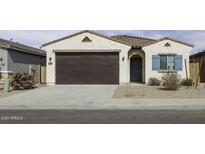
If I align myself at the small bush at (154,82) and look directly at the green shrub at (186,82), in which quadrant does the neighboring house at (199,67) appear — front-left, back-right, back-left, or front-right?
front-left

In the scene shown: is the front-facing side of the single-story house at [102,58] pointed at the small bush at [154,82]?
no

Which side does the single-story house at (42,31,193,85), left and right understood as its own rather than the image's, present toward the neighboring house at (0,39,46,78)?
right

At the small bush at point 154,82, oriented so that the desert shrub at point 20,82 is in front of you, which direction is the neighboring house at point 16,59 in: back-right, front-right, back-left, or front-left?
front-right

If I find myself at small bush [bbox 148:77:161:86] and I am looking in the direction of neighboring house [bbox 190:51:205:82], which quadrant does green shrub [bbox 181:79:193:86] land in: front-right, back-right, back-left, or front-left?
front-right

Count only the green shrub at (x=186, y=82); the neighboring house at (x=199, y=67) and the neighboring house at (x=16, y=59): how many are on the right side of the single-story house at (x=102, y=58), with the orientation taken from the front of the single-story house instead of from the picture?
1

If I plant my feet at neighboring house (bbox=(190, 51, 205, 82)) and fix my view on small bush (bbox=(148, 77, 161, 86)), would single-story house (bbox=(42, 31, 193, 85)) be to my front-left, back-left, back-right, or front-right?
front-right

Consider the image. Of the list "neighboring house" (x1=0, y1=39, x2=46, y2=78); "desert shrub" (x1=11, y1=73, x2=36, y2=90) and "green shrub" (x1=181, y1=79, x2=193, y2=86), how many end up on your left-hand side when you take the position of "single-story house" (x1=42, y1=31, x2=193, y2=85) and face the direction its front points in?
1

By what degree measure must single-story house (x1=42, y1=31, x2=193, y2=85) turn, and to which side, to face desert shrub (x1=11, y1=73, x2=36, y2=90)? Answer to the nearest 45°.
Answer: approximately 45° to its right

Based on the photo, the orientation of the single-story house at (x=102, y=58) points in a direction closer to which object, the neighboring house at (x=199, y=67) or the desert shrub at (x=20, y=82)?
the desert shrub

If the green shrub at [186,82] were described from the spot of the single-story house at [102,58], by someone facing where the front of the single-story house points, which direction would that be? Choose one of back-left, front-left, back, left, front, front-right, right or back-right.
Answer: left

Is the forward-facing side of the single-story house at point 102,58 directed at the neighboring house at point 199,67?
no

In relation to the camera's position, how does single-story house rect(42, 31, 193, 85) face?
facing the viewer
